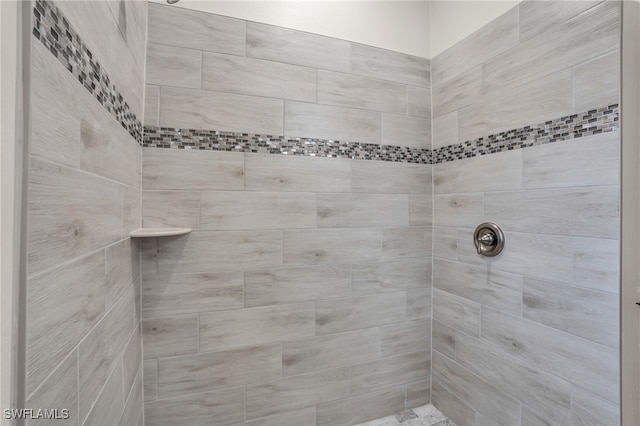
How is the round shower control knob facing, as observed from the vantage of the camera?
facing the viewer and to the left of the viewer

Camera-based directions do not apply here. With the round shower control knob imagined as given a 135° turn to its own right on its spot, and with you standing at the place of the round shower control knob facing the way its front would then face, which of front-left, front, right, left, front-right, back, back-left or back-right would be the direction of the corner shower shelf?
back-left

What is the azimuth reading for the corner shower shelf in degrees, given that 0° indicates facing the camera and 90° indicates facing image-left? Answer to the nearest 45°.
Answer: approximately 315°
